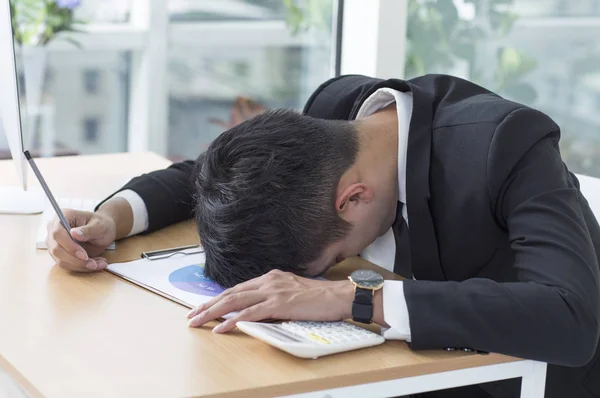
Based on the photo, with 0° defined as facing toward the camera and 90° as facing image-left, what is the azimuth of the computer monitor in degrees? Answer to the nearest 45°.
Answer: approximately 270°

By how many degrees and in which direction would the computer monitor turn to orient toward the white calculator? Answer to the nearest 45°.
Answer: approximately 45° to its right

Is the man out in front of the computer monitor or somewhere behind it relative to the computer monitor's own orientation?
in front
